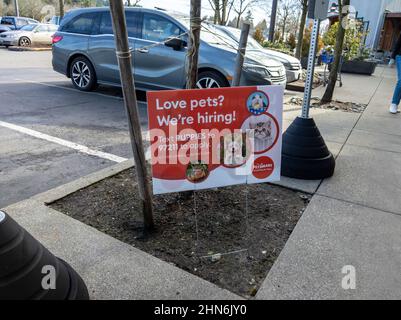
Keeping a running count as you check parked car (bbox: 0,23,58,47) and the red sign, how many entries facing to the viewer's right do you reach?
0

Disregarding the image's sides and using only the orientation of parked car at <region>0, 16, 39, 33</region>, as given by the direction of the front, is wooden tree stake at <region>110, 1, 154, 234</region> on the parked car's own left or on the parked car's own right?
on the parked car's own left

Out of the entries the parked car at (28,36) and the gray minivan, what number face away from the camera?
0

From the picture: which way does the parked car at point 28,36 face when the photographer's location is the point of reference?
facing the viewer and to the left of the viewer

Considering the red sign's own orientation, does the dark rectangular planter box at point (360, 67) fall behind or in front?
behind

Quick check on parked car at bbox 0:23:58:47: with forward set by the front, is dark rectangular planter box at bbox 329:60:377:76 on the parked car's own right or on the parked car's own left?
on the parked car's own left

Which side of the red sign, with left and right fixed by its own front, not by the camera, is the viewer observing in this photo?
front

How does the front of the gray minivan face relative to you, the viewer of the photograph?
facing the viewer and to the right of the viewer
